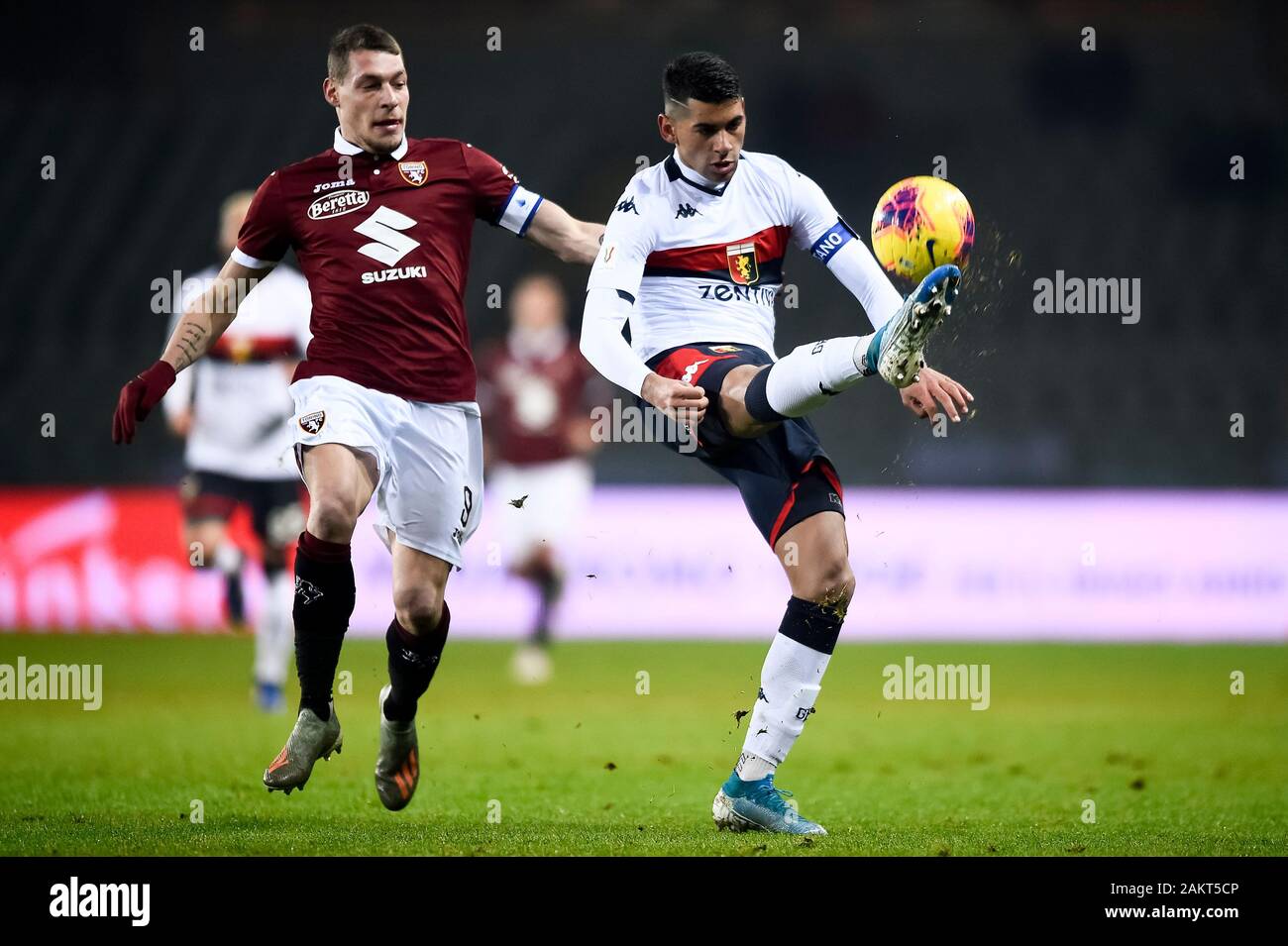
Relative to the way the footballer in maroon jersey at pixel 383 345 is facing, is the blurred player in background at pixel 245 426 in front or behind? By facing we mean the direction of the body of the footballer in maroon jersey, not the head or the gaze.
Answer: behind

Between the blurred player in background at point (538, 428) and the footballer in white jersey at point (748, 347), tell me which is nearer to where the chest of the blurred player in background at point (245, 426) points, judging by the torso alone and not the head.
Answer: the footballer in white jersey

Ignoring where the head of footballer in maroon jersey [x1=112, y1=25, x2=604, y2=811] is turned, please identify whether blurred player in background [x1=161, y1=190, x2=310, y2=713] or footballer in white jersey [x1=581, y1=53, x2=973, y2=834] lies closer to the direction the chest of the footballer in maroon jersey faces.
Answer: the footballer in white jersey

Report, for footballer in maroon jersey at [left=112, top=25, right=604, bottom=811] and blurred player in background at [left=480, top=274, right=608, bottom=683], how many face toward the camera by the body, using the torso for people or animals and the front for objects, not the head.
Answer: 2

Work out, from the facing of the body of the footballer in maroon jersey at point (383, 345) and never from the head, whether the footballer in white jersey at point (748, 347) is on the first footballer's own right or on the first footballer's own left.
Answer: on the first footballer's own left

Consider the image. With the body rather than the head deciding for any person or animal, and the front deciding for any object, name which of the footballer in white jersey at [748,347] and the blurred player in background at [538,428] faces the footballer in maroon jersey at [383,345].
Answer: the blurred player in background

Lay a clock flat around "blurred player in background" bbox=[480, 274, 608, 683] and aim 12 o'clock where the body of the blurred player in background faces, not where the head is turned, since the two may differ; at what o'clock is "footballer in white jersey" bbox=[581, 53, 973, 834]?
The footballer in white jersey is roughly at 12 o'clock from the blurred player in background.

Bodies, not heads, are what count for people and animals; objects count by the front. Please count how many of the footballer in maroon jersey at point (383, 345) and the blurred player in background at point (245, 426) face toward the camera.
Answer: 2

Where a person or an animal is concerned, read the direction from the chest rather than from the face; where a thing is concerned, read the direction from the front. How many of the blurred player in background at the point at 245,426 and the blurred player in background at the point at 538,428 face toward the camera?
2
